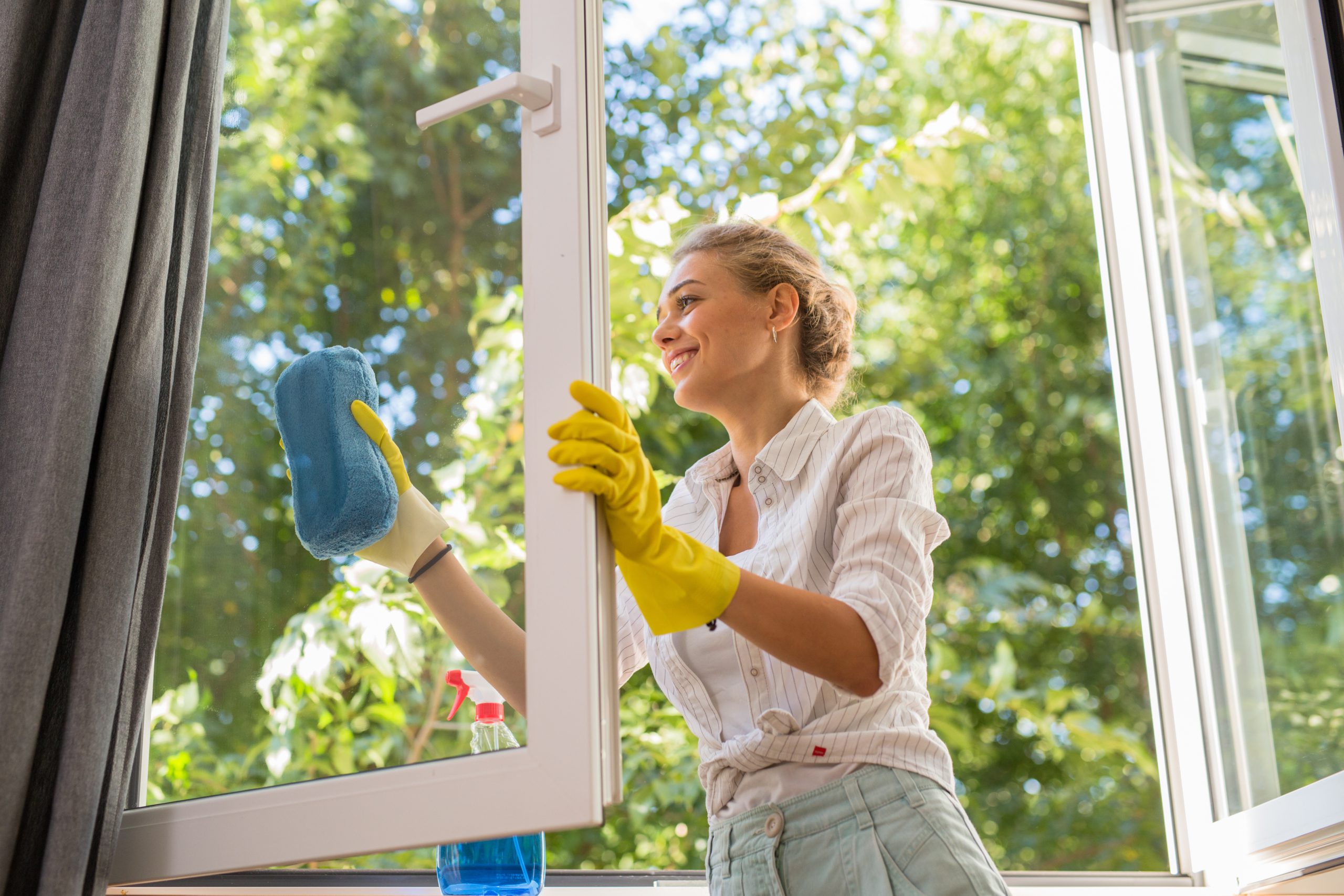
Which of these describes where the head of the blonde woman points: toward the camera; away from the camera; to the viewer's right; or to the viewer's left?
to the viewer's left

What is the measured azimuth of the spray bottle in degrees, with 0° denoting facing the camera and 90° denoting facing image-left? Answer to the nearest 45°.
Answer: approximately 90°

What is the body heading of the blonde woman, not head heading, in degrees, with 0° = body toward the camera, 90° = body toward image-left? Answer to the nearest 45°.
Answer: approximately 45°
